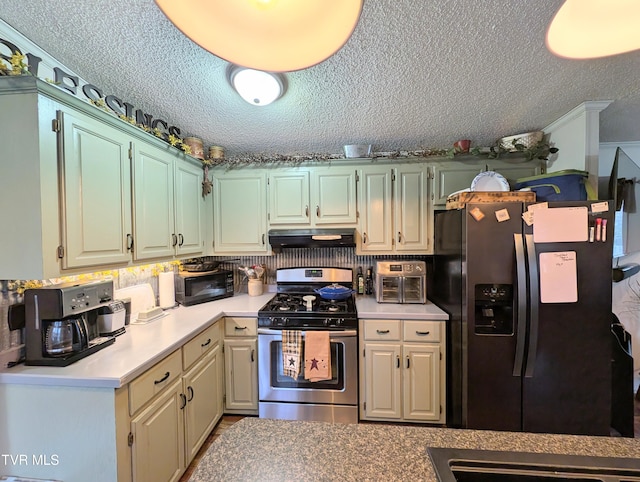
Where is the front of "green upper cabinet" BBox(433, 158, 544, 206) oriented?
toward the camera

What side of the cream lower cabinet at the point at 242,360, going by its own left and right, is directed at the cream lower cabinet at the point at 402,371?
left

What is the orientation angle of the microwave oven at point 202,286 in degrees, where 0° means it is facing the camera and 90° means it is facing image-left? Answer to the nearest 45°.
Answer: approximately 315°

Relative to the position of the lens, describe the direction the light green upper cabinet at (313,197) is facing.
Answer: facing the viewer

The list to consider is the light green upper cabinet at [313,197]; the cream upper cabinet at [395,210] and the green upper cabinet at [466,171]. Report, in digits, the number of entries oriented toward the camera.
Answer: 3

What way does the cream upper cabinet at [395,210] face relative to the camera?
toward the camera

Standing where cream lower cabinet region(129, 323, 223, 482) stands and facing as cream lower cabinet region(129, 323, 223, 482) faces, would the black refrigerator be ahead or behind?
ahead

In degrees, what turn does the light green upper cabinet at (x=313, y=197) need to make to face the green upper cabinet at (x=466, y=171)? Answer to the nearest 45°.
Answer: approximately 90° to its left

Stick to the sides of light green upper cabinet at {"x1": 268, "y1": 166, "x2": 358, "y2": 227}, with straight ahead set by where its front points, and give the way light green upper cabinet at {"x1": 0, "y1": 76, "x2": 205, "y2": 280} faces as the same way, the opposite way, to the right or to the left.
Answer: to the left
